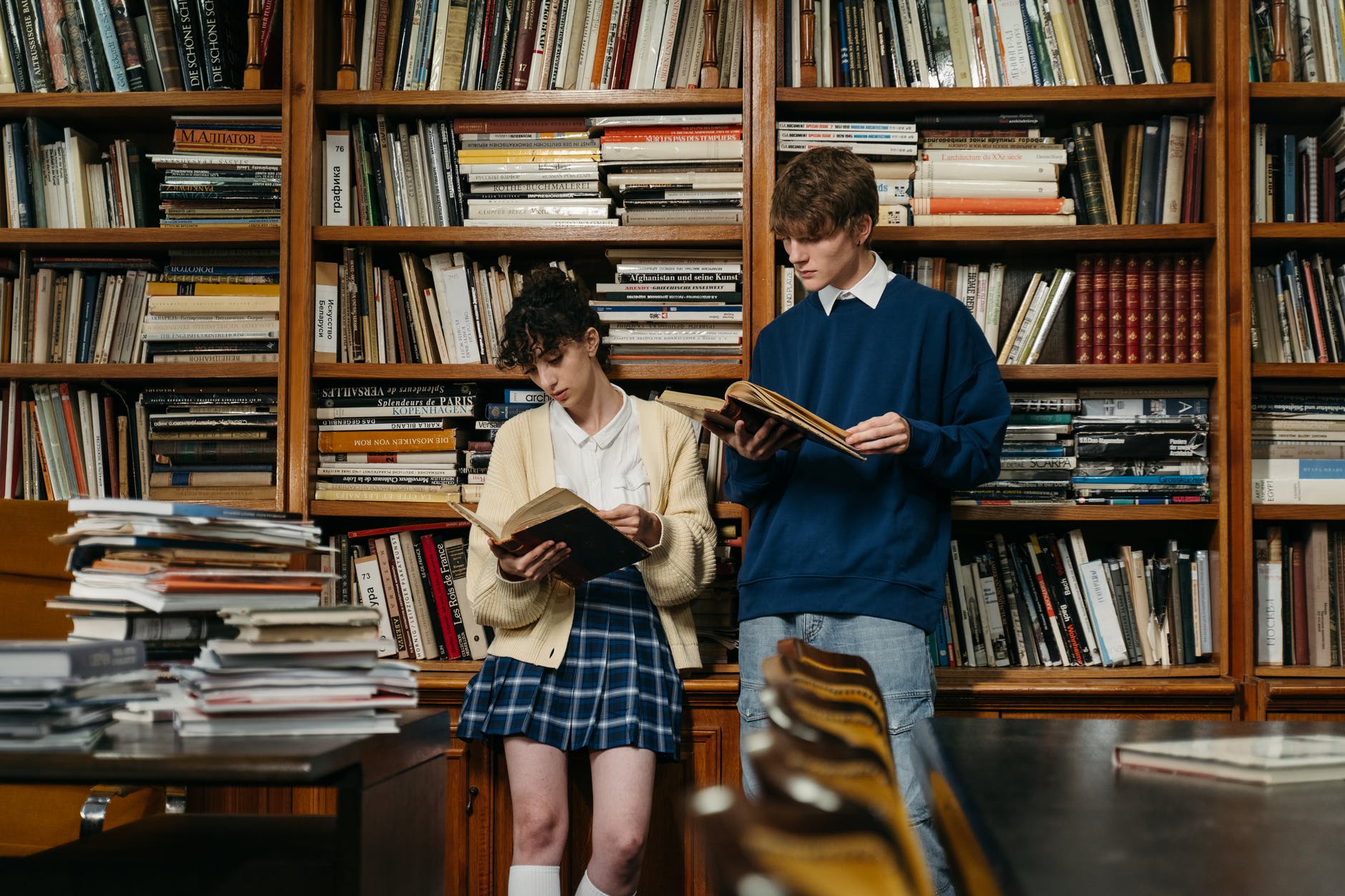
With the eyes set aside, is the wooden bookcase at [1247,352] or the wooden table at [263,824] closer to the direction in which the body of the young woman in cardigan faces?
the wooden table

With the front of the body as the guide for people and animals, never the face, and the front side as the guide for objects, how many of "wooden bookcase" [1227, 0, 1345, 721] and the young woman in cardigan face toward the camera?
2

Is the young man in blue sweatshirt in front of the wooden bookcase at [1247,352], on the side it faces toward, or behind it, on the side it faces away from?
in front

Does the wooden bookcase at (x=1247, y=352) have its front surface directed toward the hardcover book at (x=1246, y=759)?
yes

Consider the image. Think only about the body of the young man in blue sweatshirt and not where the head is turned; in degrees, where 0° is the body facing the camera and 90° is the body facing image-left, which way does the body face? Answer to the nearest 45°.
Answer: approximately 45°
